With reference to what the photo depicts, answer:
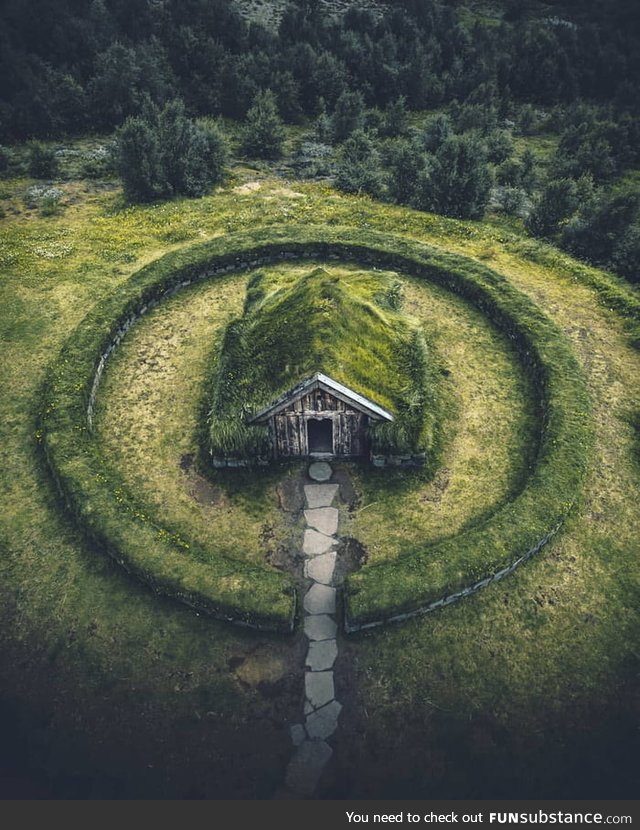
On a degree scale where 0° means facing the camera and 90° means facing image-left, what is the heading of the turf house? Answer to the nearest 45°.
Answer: approximately 0°

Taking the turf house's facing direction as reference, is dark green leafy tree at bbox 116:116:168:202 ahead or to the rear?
to the rear

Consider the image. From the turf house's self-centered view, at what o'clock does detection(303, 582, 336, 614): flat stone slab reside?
The flat stone slab is roughly at 12 o'clock from the turf house.

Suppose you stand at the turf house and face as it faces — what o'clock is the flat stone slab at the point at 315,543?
The flat stone slab is roughly at 12 o'clock from the turf house.

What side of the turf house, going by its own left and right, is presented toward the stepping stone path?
front

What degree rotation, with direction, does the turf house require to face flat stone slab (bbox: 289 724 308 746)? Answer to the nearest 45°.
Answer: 0° — it already faces it

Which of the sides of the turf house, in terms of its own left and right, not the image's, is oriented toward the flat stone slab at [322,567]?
front

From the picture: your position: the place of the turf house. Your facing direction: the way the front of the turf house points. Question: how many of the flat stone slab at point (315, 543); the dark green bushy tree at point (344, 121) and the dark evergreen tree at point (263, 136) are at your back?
2

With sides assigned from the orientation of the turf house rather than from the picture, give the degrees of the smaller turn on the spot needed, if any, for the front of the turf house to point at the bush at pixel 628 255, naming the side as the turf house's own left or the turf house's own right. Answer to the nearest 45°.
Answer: approximately 135° to the turf house's own left

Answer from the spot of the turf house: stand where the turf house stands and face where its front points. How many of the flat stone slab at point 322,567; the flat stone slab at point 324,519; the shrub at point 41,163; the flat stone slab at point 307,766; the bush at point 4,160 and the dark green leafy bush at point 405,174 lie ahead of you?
3

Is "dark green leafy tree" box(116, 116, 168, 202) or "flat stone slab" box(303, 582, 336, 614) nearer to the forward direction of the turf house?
the flat stone slab

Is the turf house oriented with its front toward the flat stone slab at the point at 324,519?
yes

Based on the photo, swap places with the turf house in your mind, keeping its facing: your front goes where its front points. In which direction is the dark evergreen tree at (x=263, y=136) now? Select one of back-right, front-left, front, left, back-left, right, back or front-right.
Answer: back
